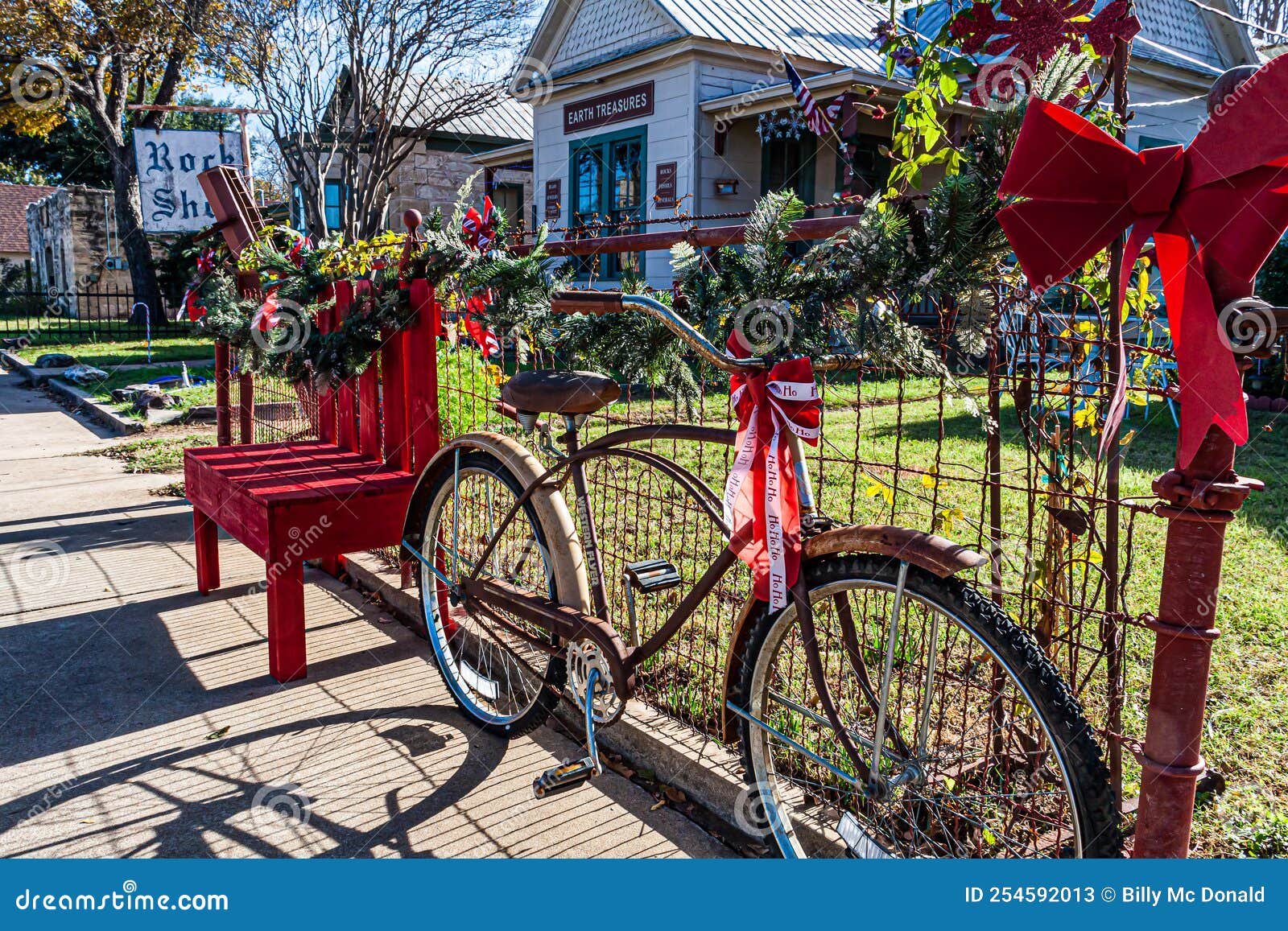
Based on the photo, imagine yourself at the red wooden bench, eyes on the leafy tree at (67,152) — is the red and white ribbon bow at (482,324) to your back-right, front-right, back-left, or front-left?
back-right

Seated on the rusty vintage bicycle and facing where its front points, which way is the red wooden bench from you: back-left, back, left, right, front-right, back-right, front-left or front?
back

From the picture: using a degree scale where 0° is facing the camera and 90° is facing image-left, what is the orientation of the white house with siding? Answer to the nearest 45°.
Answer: approximately 45°

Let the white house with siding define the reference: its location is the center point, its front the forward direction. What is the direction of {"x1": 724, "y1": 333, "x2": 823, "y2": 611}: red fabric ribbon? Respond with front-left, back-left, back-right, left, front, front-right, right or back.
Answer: front-left

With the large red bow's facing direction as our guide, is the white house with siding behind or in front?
behind

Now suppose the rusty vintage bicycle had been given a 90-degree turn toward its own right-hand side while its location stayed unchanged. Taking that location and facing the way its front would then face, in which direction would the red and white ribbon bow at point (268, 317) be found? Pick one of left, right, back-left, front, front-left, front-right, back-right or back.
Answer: right

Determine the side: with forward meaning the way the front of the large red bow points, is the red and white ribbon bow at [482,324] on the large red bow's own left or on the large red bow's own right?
on the large red bow's own right

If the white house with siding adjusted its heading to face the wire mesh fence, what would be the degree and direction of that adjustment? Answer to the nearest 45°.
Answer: approximately 45° to its left

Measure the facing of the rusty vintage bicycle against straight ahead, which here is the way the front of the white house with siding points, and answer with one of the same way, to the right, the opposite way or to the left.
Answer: to the left

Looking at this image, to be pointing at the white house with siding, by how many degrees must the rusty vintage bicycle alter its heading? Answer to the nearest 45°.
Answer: approximately 135° to its left
